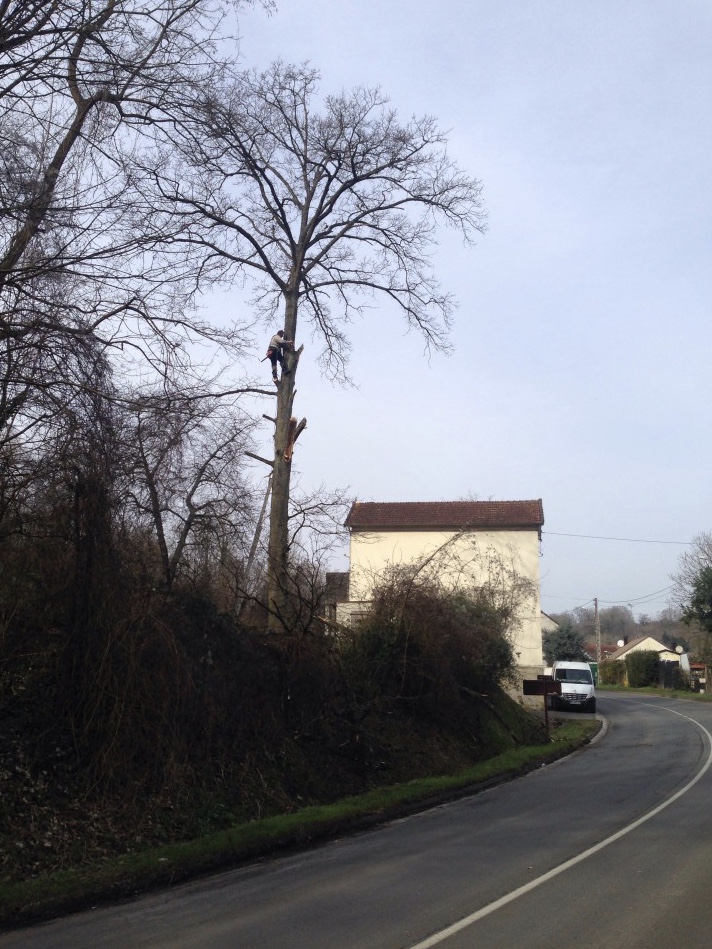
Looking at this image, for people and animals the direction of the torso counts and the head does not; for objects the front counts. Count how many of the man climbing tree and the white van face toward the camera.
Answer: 1

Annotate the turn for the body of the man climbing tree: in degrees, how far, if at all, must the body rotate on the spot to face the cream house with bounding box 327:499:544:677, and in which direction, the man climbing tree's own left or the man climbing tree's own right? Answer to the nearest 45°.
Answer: approximately 90° to the man climbing tree's own left

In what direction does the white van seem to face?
toward the camera

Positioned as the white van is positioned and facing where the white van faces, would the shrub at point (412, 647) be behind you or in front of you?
in front

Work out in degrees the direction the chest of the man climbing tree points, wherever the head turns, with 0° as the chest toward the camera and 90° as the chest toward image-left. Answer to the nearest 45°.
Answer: approximately 270°

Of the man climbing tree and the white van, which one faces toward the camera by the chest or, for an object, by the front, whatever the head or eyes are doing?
the white van

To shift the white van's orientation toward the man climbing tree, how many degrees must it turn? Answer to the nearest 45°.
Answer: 0° — it already faces them

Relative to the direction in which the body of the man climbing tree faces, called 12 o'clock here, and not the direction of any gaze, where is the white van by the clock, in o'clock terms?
The white van is roughly at 10 o'clock from the man climbing tree.

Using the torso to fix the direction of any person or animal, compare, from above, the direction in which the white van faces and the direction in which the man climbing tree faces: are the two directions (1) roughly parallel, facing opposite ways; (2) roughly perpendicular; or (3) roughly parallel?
roughly perpendicular
